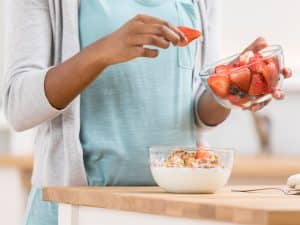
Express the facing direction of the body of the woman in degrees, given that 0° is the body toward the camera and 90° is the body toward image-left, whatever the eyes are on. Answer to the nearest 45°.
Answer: approximately 315°
